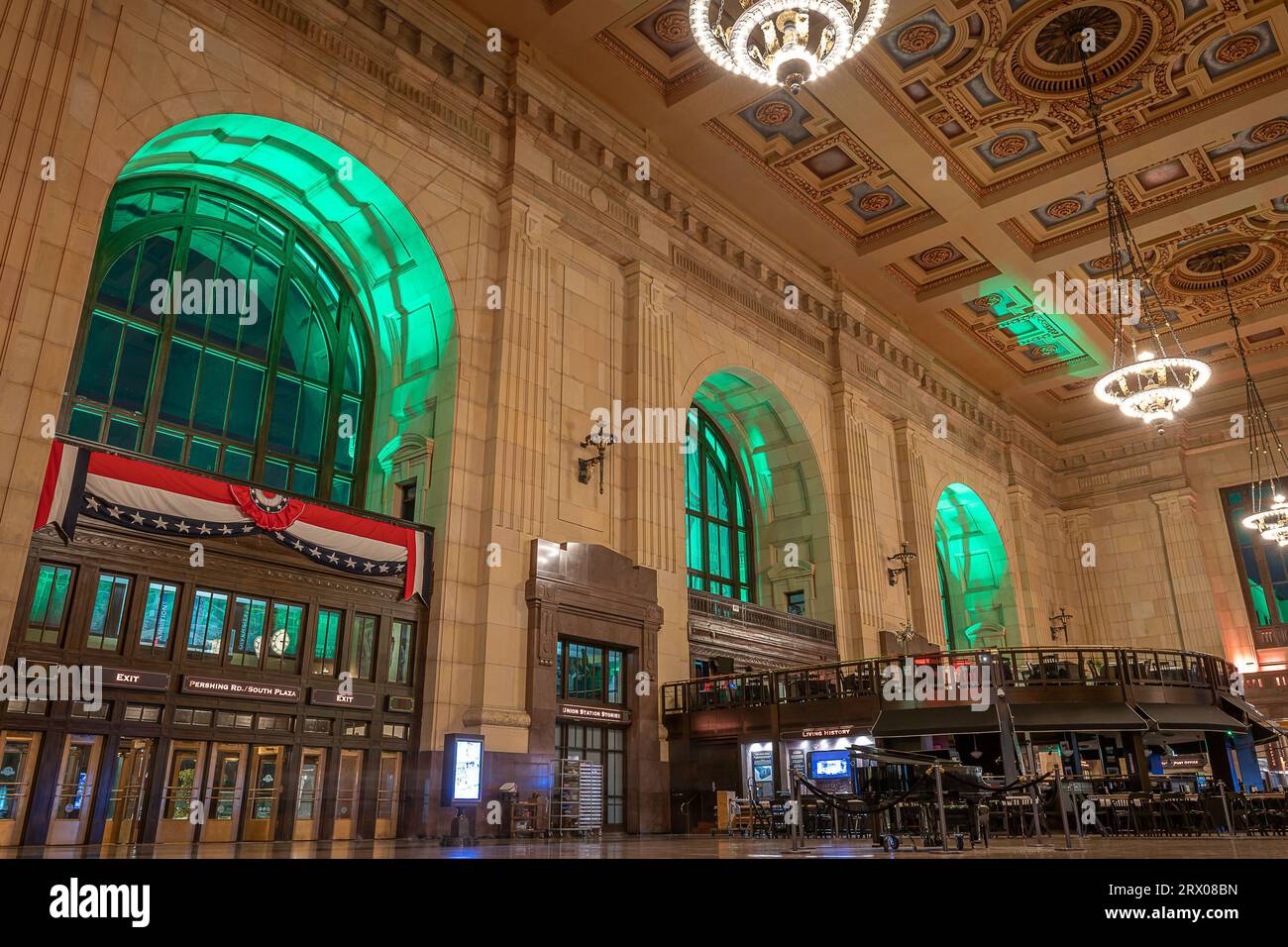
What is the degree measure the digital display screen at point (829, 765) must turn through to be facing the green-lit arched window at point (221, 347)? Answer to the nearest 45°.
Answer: approximately 45° to its right

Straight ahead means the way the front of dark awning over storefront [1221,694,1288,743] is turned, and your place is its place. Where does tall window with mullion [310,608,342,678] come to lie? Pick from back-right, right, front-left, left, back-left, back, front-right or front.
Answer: right

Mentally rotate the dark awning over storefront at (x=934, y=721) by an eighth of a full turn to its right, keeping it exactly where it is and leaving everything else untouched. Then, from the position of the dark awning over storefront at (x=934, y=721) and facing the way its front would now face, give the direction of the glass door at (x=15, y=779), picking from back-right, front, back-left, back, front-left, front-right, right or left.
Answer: front

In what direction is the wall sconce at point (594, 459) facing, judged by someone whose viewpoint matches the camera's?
facing the viewer and to the right of the viewer

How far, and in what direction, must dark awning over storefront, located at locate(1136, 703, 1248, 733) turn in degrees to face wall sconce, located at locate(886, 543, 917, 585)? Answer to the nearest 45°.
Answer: approximately 135° to its right

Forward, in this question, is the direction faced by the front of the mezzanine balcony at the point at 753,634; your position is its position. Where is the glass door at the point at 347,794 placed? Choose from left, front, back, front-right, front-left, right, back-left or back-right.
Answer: right

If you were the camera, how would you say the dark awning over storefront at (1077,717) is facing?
facing the viewer

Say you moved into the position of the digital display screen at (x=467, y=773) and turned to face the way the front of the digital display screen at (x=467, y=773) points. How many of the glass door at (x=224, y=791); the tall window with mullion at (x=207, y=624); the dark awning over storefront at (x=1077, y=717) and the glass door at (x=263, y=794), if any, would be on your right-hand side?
3

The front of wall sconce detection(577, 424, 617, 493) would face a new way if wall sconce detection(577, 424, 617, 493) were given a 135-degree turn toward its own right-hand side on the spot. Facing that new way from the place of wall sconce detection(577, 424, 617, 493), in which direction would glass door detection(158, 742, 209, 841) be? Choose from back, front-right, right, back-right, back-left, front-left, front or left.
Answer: front-left

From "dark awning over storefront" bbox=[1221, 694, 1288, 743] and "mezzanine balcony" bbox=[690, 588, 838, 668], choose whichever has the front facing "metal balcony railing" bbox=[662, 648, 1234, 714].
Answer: the mezzanine balcony

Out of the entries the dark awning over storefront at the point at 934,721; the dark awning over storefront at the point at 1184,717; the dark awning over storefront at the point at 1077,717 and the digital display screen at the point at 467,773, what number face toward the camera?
4

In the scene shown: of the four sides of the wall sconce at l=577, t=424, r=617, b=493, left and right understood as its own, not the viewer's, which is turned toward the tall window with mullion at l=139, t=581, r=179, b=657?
right

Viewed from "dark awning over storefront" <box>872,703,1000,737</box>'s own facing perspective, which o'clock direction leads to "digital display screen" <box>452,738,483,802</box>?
The digital display screen is roughly at 2 o'clock from the dark awning over storefront.

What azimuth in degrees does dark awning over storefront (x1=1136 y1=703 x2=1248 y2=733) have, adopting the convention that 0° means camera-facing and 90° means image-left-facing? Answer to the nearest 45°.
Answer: approximately 0°

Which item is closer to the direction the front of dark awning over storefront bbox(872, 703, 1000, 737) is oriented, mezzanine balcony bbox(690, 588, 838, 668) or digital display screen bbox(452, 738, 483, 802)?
the digital display screen
